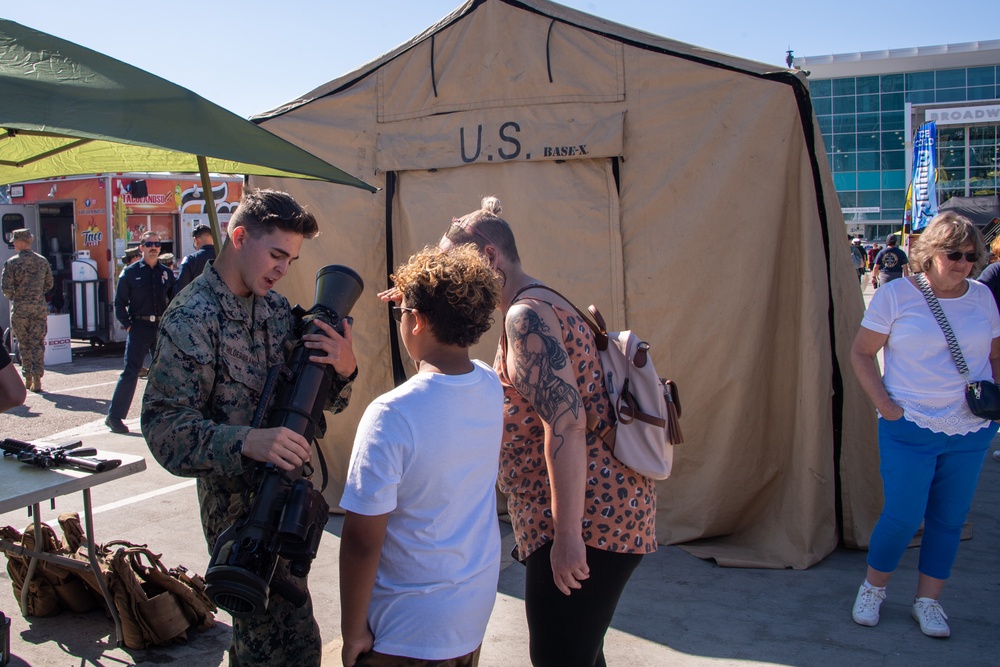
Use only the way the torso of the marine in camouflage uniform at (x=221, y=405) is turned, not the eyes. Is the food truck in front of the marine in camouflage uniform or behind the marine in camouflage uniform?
behind

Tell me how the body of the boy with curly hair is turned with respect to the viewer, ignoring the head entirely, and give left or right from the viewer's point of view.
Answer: facing away from the viewer and to the left of the viewer

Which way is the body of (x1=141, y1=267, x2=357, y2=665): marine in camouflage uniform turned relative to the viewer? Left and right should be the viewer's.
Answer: facing the viewer and to the right of the viewer

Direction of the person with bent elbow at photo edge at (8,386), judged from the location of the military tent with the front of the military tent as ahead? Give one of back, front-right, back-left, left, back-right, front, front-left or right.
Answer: front-right

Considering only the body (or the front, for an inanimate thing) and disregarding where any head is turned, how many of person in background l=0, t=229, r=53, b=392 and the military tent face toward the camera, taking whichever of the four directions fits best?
1

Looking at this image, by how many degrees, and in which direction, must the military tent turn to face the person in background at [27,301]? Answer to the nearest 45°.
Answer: approximately 135° to its right

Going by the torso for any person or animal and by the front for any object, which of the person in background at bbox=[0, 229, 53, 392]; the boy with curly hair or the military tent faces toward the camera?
the military tent

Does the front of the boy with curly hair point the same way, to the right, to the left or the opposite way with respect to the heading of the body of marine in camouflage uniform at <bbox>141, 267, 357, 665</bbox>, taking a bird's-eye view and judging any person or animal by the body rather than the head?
the opposite way

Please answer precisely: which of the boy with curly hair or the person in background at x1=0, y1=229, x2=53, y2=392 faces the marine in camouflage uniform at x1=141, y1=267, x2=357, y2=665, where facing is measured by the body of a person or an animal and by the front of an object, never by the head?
the boy with curly hair

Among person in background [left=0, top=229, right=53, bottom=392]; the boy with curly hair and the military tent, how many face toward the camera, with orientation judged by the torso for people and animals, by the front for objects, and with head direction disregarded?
1

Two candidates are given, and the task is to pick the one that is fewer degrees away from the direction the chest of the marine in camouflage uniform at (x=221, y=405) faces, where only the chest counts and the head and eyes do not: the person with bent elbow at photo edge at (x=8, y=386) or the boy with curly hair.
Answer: the boy with curly hair

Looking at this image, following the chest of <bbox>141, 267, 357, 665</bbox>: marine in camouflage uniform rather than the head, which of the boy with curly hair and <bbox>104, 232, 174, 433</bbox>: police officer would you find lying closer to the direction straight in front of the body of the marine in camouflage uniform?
the boy with curly hair
